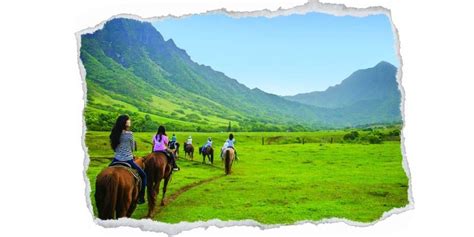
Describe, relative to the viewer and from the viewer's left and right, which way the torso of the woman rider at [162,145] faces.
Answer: facing away from the viewer and to the right of the viewer

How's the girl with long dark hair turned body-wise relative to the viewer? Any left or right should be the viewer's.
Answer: facing away from the viewer and to the right of the viewer

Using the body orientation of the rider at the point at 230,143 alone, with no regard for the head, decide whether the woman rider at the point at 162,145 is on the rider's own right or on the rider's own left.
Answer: on the rider's own left

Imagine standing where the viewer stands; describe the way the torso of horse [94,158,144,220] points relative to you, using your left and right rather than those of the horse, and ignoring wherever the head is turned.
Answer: facing away from the viewer and to the right of the viewer

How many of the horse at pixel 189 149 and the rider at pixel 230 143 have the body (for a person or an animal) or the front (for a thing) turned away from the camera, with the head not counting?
2

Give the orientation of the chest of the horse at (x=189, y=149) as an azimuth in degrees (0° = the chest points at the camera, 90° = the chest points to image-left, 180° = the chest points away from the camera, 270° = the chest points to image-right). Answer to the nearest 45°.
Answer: approximately 180°

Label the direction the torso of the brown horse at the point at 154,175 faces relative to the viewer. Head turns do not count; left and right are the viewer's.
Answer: facing away from the viewer and to the right of the viewer

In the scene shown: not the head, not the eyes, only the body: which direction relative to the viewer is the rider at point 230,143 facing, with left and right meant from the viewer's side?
facing away from the viewer

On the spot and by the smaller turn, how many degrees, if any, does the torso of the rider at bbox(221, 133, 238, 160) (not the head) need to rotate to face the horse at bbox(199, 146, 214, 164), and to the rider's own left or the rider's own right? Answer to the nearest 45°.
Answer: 0° — they already face it
